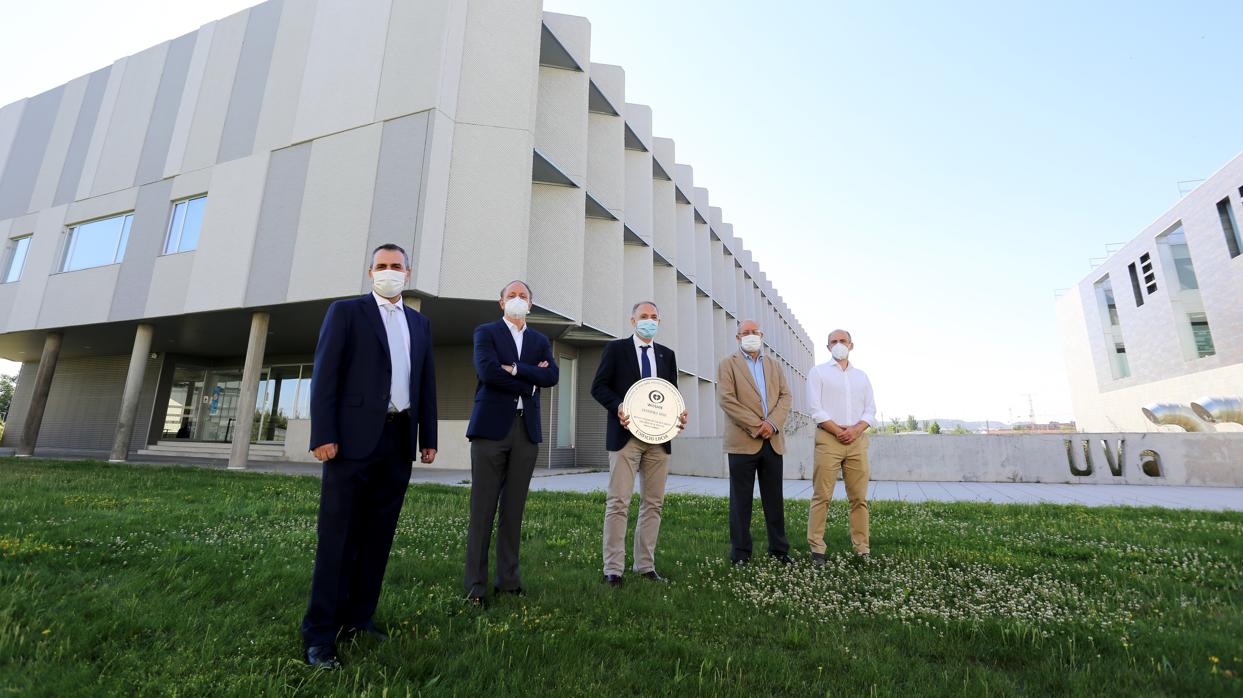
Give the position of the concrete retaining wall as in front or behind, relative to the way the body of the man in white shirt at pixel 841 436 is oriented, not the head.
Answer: behind

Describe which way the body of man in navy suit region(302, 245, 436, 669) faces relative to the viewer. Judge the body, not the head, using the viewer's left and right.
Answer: facing the viewer and to the right of the viewer

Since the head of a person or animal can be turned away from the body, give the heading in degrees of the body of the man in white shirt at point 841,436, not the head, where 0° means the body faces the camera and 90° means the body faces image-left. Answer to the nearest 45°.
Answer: approximately 0°

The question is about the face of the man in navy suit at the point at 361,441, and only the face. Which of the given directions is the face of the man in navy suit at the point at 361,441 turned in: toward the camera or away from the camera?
toward the camera

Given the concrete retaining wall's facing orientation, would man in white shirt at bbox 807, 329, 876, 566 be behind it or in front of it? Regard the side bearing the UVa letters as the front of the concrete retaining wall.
in front

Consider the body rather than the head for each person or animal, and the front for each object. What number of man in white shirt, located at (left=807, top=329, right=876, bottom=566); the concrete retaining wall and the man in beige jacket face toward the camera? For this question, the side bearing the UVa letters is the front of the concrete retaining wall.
3

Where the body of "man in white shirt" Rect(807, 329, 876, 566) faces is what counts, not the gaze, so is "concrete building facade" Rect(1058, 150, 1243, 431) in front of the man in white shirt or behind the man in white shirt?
behind

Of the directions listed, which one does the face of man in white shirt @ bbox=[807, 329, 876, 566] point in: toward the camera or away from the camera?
toward the camera

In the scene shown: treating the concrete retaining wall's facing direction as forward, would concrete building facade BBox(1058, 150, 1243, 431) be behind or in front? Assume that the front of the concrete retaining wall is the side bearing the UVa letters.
behind

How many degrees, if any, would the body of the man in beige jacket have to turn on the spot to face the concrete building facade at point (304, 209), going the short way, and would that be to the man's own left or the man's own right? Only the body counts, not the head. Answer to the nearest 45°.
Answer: approximately 135° to the man's own right

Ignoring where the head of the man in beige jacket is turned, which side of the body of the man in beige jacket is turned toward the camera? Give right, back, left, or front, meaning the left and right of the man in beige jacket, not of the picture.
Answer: front

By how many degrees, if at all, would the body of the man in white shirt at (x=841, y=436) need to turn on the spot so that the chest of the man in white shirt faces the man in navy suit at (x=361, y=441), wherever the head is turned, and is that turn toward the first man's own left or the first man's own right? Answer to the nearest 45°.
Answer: approximately 45° to the first man's own right
